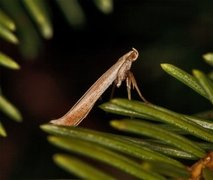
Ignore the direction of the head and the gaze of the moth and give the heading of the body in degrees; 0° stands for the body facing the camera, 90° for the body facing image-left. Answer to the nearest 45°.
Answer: approximately 270°
